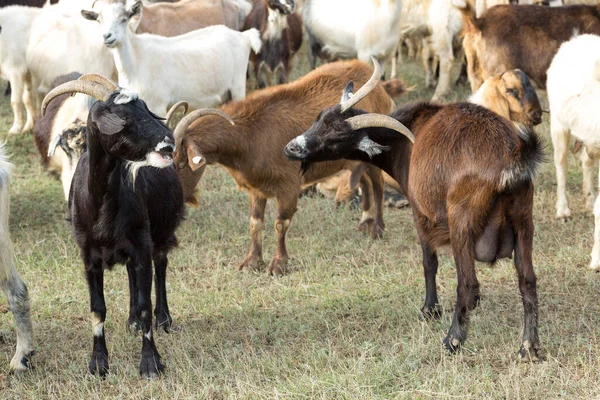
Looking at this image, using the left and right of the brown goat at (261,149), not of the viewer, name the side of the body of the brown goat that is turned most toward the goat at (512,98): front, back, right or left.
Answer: back

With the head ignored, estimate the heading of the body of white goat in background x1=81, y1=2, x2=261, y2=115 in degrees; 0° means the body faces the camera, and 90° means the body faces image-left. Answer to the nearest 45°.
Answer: approximately 90°

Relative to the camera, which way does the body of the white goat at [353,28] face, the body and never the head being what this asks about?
to the viewer's right

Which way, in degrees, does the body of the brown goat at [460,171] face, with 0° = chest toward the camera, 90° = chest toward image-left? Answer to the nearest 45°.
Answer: approximately 135°

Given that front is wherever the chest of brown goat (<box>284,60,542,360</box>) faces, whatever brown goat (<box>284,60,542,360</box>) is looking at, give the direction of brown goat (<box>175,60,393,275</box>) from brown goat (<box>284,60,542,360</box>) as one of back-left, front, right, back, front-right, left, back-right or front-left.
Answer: front

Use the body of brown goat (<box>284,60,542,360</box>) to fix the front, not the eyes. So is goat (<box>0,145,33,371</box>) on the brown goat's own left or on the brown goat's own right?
on the brown goat's own left
